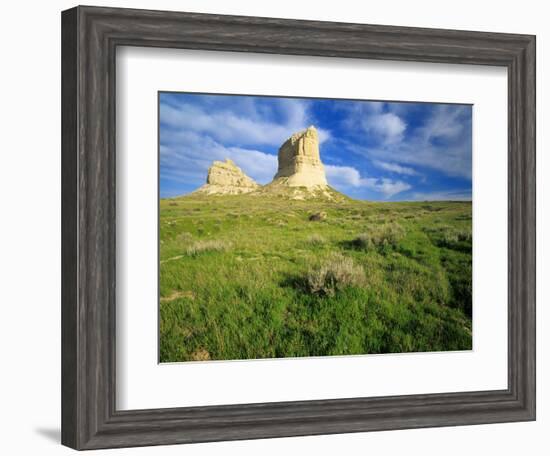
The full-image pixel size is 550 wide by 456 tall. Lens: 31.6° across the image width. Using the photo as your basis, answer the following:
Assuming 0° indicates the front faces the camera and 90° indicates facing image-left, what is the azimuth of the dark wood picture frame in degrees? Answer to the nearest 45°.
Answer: approximately 315°
